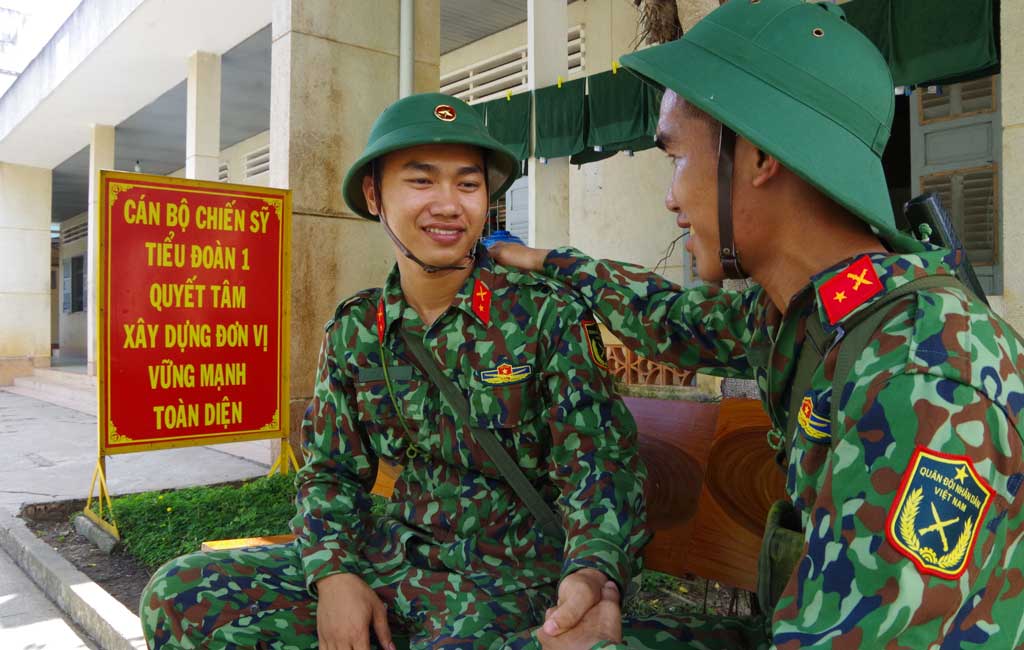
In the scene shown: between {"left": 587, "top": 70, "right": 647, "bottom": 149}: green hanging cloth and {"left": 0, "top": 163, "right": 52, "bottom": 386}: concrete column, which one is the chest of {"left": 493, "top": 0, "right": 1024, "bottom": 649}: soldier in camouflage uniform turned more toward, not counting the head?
the concrete column

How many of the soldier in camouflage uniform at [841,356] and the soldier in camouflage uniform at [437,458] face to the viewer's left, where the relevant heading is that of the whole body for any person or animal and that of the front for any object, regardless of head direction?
1

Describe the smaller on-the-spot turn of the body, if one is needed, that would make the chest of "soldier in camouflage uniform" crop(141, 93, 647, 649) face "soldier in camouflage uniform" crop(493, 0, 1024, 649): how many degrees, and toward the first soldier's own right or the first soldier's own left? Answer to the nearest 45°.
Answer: approximately 45° to the first soldier's own left

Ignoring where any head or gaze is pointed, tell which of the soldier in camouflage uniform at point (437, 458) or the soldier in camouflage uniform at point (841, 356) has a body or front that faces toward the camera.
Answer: the soldier in camouflage uniform at point (437, 458)

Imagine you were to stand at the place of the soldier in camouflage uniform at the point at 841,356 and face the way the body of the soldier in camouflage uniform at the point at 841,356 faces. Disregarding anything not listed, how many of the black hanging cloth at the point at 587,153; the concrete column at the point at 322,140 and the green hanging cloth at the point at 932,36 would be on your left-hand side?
0

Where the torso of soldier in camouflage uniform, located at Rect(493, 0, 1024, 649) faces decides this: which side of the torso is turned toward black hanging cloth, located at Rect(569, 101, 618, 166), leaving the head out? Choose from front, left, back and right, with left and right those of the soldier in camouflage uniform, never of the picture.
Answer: right

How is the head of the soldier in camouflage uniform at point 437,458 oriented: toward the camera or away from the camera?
toward the camera

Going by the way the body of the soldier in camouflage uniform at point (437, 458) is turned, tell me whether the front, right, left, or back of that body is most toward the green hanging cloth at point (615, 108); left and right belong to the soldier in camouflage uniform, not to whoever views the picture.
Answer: back

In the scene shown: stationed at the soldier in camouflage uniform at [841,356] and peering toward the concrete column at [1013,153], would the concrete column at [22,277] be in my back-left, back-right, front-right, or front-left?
front-left

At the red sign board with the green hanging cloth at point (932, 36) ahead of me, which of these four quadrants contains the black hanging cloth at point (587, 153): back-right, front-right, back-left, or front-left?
front-left

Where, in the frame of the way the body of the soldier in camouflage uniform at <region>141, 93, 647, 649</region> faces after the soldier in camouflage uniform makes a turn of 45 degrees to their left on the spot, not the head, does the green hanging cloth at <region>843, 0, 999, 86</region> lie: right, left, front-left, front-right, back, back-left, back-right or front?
left

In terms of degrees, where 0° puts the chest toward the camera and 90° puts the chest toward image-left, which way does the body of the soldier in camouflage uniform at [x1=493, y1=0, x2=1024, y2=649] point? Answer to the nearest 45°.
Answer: approximately 90°

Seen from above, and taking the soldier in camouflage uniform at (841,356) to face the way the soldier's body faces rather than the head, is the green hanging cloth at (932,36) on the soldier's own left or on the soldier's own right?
on the soldier's own right

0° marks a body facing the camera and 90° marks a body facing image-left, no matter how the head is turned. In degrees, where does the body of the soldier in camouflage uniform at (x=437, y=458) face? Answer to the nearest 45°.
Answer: approximately 0°

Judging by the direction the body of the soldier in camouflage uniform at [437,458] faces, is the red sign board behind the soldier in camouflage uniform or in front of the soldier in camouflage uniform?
behind

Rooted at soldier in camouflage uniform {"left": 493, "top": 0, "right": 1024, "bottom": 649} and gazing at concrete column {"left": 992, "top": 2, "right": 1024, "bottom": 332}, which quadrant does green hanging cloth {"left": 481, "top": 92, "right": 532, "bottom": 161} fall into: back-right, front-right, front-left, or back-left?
front-left
